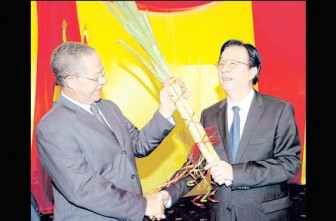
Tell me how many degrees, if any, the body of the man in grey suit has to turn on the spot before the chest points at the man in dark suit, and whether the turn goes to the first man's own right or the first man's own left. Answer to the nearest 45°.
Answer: approximately 45° to the first man's own left

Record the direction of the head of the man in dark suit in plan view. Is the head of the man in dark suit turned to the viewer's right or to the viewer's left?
to the viewer's left

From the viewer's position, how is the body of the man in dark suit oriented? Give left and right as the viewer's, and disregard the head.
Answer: facing the viewer and to the left of the viewer

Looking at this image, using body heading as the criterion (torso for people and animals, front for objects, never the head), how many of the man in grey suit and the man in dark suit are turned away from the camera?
0

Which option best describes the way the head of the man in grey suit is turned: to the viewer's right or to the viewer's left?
to the viewer's right

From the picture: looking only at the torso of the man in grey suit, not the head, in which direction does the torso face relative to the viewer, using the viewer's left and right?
facing the viewer and to the right of the viewer
